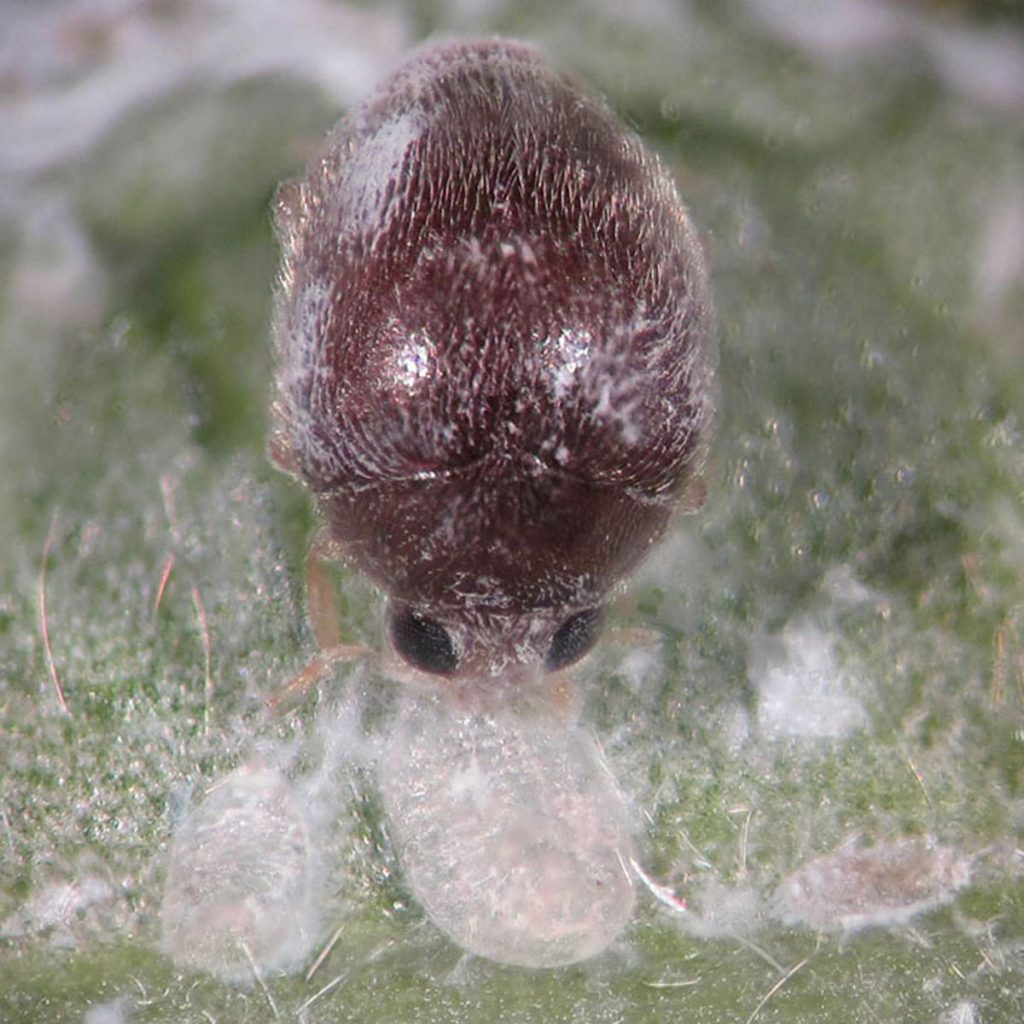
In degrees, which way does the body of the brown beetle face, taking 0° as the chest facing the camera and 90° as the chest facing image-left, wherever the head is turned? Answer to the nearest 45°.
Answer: approximately 0°
